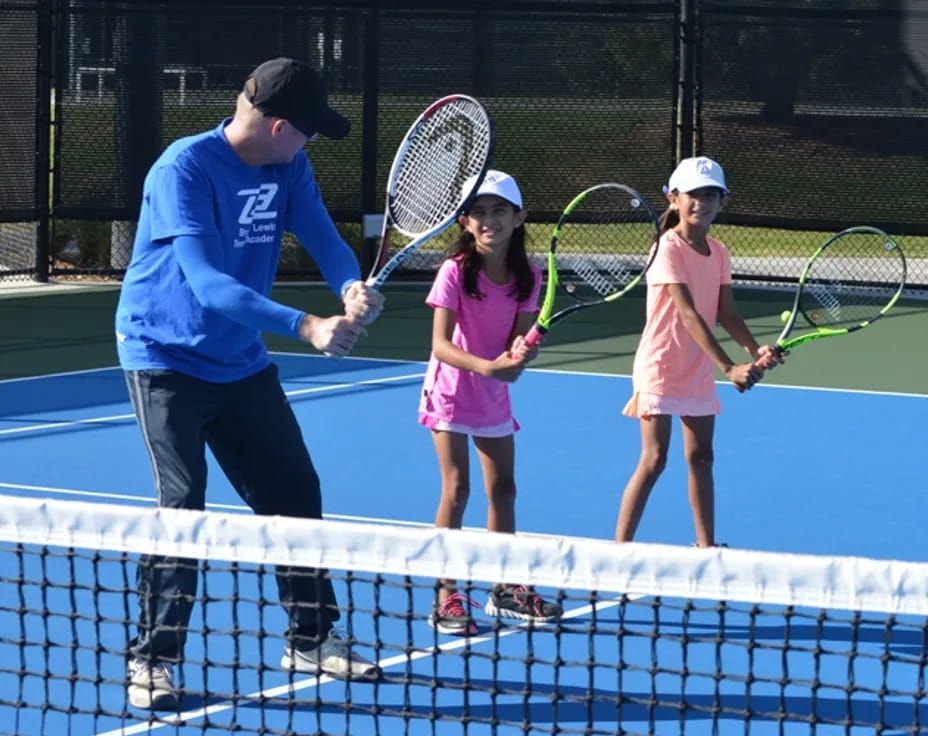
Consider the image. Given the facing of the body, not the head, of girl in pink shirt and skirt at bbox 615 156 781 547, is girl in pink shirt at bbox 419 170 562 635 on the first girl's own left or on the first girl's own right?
on the first girl's own right

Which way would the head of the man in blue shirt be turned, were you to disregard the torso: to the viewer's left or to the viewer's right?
to the viewer's right

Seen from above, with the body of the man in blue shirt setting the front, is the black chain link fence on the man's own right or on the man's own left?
on the man's own left

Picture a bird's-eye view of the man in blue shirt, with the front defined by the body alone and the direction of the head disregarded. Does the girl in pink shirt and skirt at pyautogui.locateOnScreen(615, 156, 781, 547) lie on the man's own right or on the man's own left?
on the man's own left

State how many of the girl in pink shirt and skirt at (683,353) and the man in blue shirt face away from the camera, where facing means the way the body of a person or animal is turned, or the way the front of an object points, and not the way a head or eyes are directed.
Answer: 0

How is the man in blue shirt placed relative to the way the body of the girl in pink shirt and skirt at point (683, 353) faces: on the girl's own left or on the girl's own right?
on the girl's own right

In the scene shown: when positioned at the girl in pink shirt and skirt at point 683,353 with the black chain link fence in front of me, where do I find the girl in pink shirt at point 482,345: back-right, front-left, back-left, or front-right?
back-left

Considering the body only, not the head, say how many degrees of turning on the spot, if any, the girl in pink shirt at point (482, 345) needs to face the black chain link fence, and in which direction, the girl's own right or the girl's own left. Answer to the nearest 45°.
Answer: approximately 135° to the girl's own left

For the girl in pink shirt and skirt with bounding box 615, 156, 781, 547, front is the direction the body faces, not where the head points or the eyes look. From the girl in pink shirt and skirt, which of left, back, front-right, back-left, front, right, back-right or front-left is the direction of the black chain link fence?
back-left
